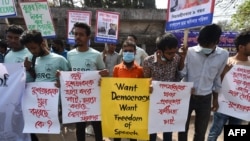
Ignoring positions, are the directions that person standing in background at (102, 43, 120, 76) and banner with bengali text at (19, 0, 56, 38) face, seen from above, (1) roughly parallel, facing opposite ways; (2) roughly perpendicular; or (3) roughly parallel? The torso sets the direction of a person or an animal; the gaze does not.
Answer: roughly parallel

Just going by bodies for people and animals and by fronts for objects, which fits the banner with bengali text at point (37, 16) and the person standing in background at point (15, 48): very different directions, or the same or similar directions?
same or similar directions

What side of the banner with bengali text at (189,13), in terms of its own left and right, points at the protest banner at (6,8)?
right

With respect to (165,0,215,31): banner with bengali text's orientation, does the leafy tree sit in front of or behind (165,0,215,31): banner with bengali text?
behind

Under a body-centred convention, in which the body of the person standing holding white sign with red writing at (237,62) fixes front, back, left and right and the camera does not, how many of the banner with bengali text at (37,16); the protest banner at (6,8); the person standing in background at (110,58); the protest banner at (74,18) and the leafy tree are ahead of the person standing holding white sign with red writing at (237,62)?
0

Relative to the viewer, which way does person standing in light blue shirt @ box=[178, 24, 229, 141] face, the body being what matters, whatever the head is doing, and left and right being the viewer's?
facing the viewer

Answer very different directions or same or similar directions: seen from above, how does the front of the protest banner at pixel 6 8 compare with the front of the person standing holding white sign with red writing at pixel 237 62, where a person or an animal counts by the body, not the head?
same or similar directions

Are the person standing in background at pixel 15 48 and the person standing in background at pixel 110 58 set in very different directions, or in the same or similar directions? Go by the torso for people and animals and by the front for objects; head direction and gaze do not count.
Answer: same or similar directions

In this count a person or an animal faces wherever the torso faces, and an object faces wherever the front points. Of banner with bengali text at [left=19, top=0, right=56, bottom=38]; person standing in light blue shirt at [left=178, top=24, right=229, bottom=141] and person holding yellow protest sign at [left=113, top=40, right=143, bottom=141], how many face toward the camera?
3

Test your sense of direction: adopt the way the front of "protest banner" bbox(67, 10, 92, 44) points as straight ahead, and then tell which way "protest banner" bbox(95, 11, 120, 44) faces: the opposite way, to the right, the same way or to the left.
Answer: the same way

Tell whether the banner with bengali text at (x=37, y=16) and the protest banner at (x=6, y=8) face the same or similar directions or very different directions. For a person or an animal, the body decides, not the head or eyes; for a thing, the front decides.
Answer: same or similar directions

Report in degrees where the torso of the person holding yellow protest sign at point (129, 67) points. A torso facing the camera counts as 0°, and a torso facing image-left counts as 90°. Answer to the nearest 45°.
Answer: approximately 0°

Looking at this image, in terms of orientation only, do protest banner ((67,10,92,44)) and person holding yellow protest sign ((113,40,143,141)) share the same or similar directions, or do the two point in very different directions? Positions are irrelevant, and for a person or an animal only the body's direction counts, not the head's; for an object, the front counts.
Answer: same or similar directions

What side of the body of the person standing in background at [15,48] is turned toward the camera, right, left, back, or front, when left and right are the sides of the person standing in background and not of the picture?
front

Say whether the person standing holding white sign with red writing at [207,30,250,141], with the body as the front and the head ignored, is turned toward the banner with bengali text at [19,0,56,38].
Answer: no

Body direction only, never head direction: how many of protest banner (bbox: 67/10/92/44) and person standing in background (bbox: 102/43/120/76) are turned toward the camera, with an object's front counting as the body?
2

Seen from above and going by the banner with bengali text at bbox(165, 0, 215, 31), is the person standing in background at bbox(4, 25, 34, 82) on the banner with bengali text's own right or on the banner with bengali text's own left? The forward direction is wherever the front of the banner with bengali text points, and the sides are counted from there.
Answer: on the banner with bengali text's own right

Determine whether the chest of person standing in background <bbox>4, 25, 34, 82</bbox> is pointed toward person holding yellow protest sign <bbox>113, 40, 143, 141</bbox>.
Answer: no

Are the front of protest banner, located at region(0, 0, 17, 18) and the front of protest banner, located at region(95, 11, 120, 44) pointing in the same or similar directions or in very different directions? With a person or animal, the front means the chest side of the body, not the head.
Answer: same or similar directions
